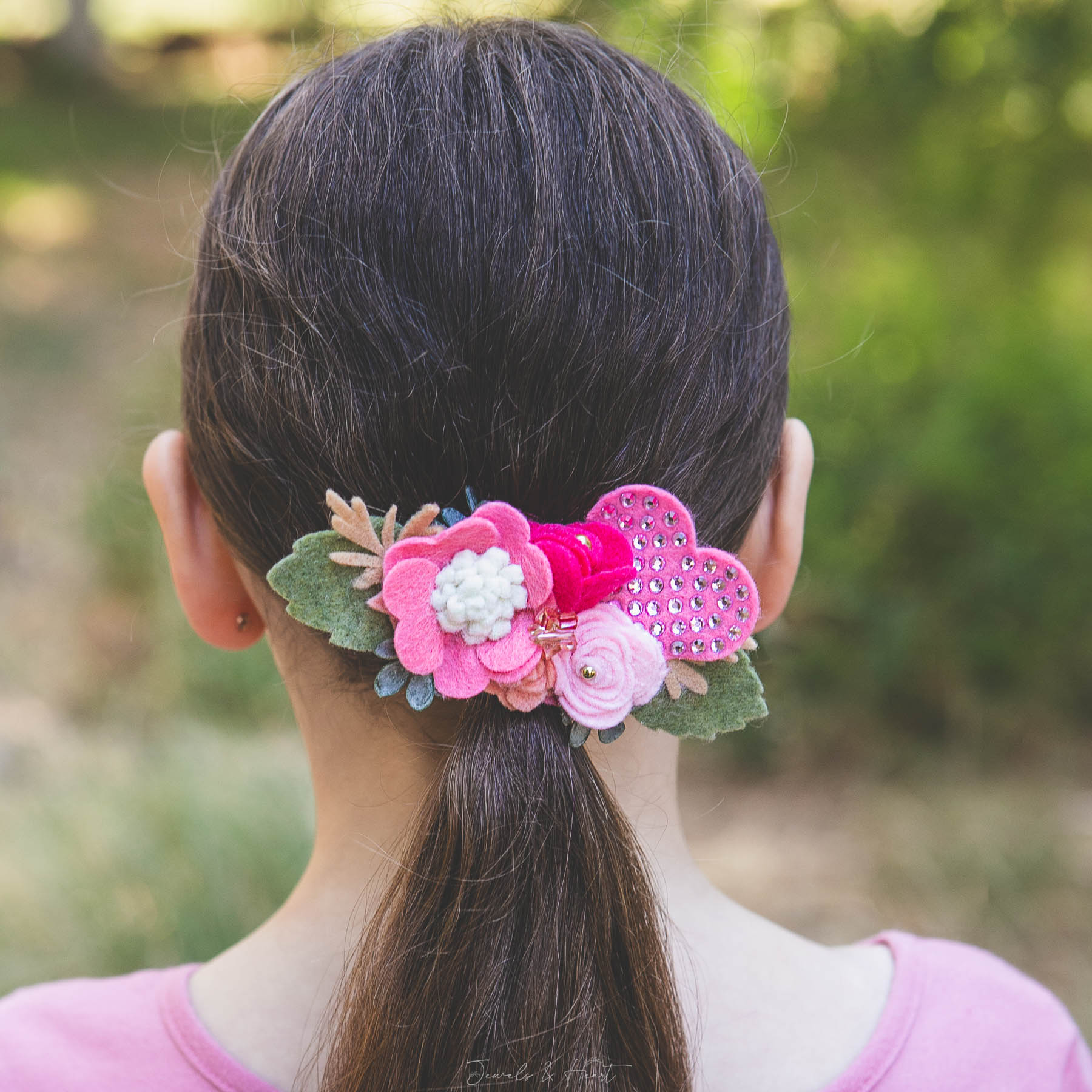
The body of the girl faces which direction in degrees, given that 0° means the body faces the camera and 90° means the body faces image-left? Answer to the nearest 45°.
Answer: approximately 180°

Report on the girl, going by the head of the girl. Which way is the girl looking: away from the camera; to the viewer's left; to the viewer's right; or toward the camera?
away from the camera
